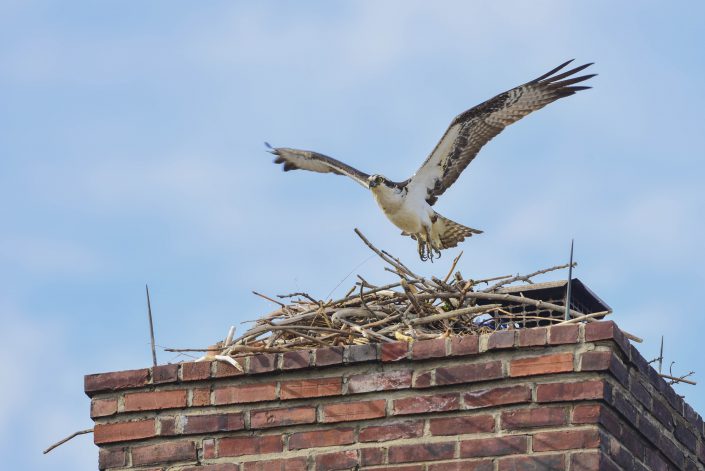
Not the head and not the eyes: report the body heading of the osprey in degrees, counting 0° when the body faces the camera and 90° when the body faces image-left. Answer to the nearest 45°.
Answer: approximately 45°
